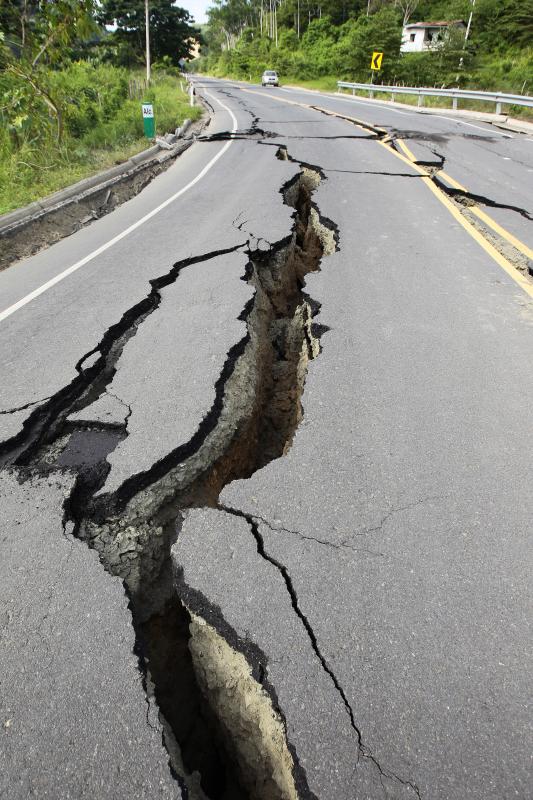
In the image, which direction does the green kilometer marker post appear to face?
toward the camera

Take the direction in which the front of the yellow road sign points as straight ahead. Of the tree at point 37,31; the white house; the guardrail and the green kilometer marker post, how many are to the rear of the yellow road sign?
1

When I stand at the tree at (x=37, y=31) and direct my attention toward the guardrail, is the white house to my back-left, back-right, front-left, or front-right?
front-left

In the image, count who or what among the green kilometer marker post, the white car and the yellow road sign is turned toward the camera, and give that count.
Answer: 3

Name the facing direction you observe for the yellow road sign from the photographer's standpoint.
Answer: facing the viewer

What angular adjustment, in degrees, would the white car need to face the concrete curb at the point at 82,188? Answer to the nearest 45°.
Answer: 0° — it already faces it

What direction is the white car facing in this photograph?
toward the camera

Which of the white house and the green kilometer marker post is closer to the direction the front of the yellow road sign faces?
the green kilometer marker post

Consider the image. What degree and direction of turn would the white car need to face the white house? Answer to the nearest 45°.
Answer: approximately 135° to its left

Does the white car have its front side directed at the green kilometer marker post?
yes

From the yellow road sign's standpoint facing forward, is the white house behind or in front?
behind

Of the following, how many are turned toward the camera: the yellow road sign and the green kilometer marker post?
2

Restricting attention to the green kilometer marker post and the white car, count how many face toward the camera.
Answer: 2
